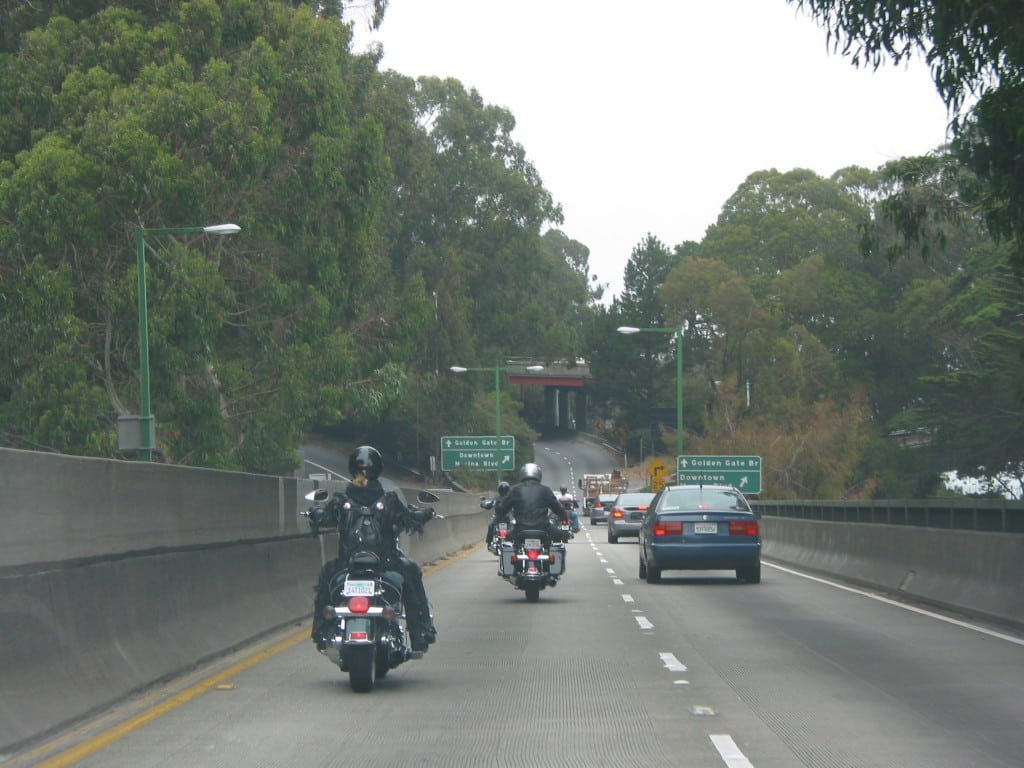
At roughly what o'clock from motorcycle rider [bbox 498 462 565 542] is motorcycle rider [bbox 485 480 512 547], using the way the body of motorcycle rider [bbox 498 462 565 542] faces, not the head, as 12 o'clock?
motorcycle rider [bbox 485 480 512 547] is roughly at 12 o'clock from motorcycle rider [bbox 498 462 565 542].

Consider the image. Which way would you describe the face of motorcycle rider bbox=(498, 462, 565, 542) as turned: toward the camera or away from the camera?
away from the camera

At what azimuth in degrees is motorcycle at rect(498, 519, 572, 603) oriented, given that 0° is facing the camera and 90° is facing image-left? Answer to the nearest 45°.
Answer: approximately 180°

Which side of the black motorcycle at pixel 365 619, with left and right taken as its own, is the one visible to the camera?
back

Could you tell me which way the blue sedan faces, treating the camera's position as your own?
facing away from the viewer

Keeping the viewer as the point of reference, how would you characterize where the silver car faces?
facing away from the viewer

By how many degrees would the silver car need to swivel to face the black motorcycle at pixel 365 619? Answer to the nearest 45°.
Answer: approximately 180°

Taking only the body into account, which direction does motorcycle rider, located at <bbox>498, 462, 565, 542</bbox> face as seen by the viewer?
away from the camera

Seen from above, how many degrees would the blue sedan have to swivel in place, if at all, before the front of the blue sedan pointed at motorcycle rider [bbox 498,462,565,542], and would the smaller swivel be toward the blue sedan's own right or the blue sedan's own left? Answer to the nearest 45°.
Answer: approximately 135° to the blue sedan's own left
